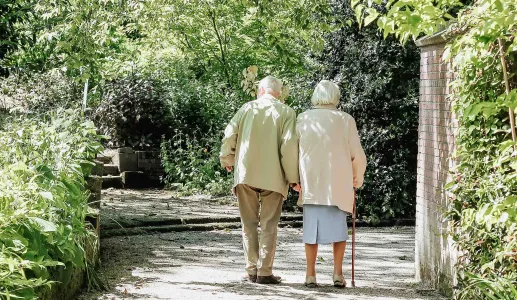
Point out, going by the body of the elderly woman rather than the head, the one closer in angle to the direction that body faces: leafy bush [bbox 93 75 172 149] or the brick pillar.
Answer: the leafy bush

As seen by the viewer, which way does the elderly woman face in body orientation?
away from the camera

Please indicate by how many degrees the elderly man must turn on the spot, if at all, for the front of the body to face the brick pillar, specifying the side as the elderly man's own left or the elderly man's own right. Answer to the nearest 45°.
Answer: approximately 90° to the elderly man's own right

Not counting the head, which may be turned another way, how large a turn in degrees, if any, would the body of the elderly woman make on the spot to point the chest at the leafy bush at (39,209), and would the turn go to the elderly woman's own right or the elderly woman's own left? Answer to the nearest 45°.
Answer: approximately 135° to the elderly woman's own left

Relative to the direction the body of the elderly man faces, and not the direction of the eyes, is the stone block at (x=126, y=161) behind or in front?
in front

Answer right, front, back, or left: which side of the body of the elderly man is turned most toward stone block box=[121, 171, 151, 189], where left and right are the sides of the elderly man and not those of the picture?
front

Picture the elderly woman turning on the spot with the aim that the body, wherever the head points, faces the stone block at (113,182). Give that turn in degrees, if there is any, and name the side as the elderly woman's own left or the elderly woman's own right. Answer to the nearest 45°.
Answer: approximately 45° to the elderly woman's own left

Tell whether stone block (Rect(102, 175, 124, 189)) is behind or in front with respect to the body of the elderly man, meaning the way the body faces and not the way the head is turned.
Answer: in front

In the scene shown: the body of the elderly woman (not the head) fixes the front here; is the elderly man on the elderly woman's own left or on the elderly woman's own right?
on the elderly woman's own left

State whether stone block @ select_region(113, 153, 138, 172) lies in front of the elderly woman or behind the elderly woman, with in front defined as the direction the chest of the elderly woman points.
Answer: in front

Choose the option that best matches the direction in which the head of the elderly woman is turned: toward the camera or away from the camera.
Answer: away from the camera

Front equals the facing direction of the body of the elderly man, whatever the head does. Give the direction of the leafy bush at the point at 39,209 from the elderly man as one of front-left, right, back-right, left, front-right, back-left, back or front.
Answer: back-left

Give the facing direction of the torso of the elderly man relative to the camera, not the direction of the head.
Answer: away from the camera

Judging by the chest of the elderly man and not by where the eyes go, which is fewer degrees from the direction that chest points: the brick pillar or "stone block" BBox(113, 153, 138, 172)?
the stone block

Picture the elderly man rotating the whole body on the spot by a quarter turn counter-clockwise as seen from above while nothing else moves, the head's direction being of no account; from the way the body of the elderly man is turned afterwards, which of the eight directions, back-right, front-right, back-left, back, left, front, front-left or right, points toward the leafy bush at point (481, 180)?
back-left

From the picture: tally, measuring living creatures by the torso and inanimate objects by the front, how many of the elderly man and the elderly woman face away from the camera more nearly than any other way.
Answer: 2
